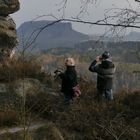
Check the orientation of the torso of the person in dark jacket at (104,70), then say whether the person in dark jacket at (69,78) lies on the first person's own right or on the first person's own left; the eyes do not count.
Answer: on the first person's own left

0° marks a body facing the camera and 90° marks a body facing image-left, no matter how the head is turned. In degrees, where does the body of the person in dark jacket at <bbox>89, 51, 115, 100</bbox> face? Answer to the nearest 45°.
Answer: approximately 135°

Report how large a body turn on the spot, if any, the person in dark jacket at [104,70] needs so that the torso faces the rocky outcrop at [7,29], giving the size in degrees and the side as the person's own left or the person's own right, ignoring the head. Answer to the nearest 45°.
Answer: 0° — they already face it

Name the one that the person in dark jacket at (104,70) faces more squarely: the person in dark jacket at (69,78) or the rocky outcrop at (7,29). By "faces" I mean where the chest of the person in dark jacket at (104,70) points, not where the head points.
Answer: the rocky outcrop
